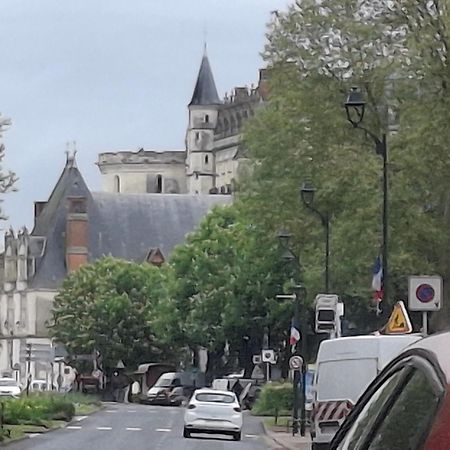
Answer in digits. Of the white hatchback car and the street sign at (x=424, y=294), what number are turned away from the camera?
1

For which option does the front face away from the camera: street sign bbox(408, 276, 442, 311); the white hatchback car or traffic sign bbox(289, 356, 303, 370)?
the white hatchback car

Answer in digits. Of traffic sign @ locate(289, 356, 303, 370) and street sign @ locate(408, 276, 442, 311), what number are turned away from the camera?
0

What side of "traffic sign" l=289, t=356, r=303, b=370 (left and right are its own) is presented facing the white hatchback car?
right

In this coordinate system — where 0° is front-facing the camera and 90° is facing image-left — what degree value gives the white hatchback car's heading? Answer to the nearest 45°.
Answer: approximately 180°

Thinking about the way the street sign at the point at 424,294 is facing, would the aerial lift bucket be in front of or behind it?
behind

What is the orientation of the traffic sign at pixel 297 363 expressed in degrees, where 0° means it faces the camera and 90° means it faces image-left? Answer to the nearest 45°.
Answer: approximately 0°

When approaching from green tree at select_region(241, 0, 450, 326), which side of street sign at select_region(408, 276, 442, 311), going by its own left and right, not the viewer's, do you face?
back

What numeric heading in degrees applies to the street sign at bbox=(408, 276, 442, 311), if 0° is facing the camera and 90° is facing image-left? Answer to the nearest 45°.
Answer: approximately 0°

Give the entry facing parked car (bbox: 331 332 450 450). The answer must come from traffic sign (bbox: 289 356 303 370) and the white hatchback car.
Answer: the traffic sign

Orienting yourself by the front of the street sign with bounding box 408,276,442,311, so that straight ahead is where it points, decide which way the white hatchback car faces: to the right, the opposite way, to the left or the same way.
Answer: the opposite way
